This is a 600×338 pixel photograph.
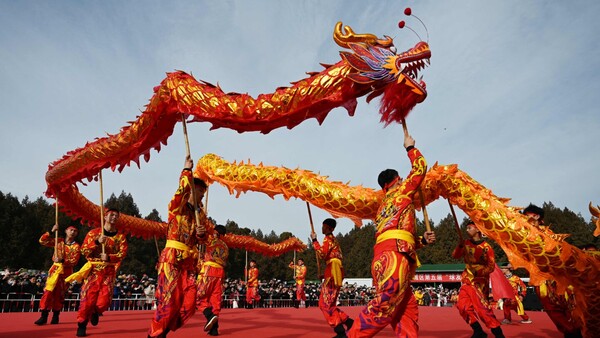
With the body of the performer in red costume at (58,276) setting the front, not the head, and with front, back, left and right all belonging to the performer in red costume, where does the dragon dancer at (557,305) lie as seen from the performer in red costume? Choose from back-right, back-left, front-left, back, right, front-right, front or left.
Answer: left

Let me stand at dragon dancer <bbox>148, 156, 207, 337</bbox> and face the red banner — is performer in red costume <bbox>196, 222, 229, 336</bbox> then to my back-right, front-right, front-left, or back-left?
front-left

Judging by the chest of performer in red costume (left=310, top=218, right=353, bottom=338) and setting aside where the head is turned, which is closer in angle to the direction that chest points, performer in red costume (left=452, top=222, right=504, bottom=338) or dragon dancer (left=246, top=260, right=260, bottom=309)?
the dragon dancer

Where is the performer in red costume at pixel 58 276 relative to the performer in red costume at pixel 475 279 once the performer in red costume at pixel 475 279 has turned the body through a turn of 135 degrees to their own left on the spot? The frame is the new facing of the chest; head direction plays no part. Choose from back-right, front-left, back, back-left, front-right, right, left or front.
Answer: back

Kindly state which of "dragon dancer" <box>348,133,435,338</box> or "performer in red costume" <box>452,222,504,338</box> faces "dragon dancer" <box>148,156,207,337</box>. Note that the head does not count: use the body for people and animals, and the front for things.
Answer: the performer in red costume

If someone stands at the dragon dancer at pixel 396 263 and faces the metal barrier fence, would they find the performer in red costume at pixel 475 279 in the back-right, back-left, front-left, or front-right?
front-right

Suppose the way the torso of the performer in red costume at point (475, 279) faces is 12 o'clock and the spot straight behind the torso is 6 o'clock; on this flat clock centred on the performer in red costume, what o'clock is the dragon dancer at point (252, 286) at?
The dragon dancer is roughly at 3 o'clock from the performer in red costume.

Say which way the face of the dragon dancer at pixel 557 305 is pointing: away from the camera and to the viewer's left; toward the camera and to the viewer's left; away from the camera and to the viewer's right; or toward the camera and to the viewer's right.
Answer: toward the camera and to the viewer's left

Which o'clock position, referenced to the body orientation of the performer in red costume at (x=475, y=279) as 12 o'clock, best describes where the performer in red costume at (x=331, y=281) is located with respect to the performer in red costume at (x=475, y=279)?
the performer in red costume at (x=331, y=281) is roughly at 1 o'clock from the performer in red costume at (x=475, y=279).

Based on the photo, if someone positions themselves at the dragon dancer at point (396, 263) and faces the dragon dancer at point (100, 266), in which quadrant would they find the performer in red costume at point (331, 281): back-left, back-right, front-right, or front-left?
front-right
